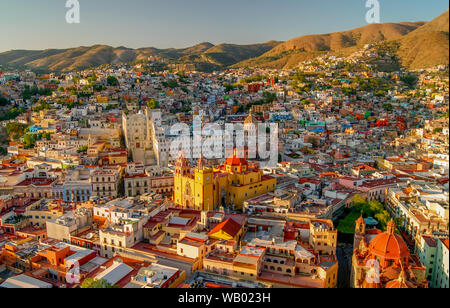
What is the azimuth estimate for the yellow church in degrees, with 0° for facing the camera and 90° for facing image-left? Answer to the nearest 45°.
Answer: approximately 45°

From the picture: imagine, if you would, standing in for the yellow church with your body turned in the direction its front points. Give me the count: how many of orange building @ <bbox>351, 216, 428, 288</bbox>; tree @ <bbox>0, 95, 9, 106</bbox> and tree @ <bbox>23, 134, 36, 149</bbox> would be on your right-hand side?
2

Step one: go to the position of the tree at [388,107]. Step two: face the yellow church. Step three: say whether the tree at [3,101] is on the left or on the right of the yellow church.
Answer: right

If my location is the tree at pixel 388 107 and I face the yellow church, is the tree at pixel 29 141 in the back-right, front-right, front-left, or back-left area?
front-right

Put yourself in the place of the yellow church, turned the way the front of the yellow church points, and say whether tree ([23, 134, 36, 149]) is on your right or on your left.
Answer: on your right

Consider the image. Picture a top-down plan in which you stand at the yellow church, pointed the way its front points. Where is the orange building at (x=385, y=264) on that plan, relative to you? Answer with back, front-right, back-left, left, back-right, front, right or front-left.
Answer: left

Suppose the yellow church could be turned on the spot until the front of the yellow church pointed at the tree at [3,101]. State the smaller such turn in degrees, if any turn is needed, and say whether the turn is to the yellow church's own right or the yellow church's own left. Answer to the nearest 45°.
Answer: approximately 90° to the yellow church's own right
